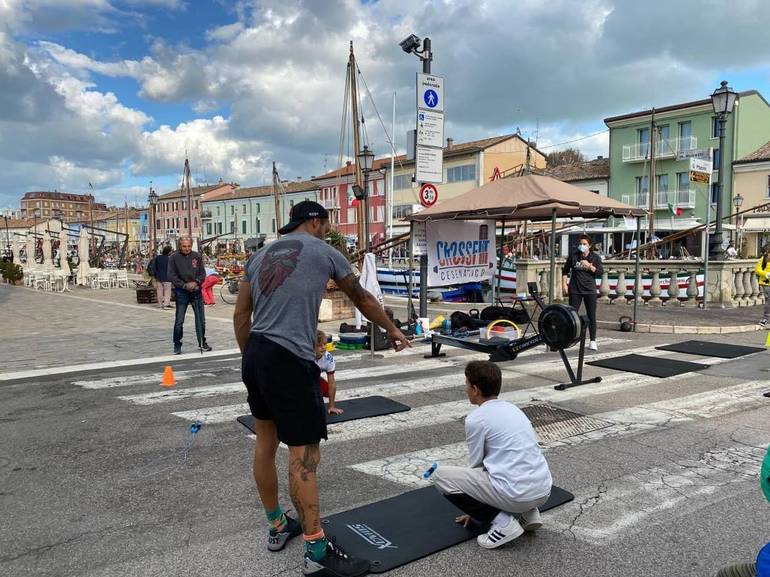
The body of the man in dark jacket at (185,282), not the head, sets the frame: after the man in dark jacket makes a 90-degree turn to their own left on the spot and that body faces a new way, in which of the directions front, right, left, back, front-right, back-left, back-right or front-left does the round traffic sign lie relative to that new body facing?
front

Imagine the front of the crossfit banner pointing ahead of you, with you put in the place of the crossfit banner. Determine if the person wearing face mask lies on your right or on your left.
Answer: on your left

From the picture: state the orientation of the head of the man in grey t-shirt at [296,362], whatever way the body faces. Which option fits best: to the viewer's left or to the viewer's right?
to the viewer's right

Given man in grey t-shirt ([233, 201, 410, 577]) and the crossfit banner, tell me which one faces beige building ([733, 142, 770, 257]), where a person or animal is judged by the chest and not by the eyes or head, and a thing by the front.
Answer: the man in grey t-shirt

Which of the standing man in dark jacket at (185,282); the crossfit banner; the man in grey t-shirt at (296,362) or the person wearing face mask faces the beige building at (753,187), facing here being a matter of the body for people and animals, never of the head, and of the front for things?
the man in grey t-shirt

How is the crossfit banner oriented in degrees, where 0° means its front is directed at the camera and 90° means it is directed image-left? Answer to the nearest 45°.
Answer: approximately 0°

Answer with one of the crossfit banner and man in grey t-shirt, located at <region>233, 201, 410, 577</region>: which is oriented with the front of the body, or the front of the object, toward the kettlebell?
the man in grey t-shirt

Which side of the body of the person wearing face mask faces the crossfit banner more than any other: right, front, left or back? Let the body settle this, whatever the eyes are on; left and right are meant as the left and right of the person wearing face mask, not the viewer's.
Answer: right

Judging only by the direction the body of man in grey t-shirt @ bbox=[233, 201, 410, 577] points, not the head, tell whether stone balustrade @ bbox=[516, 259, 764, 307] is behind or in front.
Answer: in front

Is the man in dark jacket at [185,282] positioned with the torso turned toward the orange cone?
yes

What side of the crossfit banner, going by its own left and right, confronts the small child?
front

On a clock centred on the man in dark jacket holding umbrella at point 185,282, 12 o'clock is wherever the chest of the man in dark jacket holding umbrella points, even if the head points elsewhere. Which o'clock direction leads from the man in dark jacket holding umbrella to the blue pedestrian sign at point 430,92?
The blue pedestrian sign is roughly at 9 o'clock from the man in dark jacket holding umbrella.
